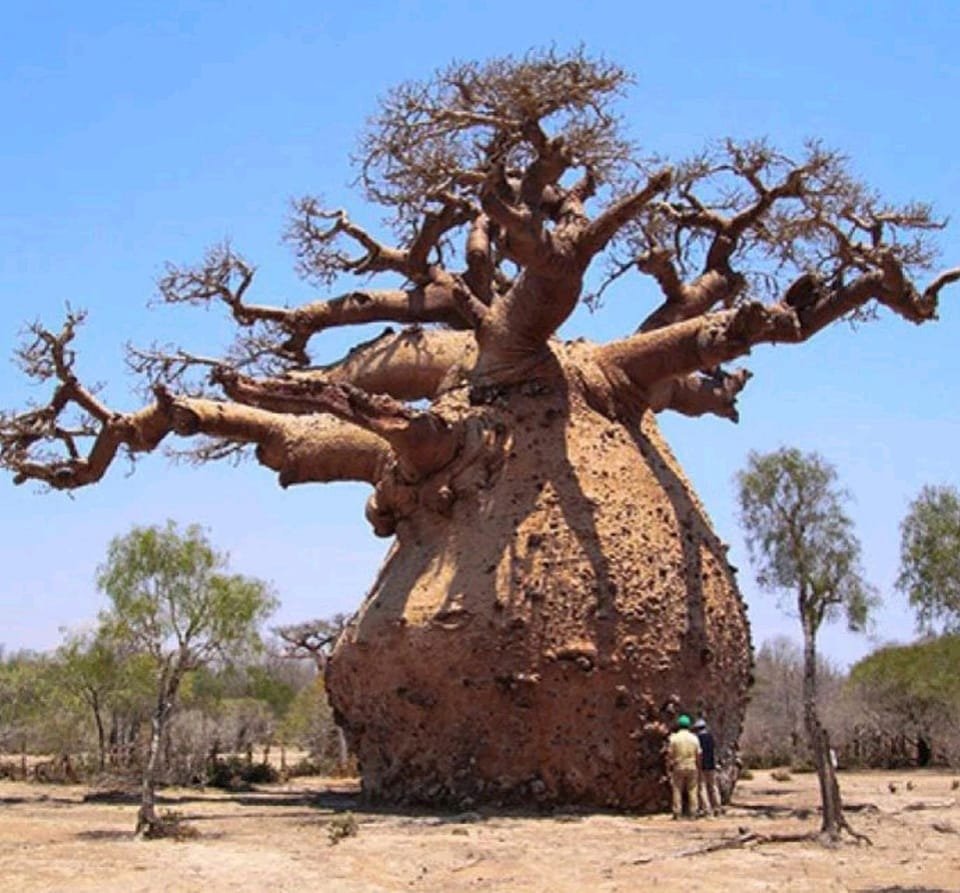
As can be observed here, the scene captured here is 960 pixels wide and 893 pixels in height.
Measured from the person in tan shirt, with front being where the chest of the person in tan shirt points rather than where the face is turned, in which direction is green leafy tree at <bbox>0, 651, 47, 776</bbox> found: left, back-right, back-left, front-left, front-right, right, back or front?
front-left

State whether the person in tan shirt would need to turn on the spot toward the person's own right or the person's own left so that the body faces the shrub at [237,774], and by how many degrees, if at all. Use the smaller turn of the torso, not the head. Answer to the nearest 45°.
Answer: approximately 45° to the person's own left

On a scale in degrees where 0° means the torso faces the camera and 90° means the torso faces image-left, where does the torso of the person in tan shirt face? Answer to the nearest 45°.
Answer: approximately 180°

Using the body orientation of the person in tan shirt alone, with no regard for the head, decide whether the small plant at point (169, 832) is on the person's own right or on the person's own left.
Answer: on the person's own left

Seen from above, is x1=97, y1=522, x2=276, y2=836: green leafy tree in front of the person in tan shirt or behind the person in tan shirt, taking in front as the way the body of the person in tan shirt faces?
in front

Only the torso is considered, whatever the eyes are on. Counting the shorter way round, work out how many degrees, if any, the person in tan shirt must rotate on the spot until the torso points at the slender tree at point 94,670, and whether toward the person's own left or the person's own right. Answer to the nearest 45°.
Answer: approximately 45° to the person's own left

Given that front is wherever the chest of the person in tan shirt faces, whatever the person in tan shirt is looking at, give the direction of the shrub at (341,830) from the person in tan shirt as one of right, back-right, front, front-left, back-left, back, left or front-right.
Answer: back-left
